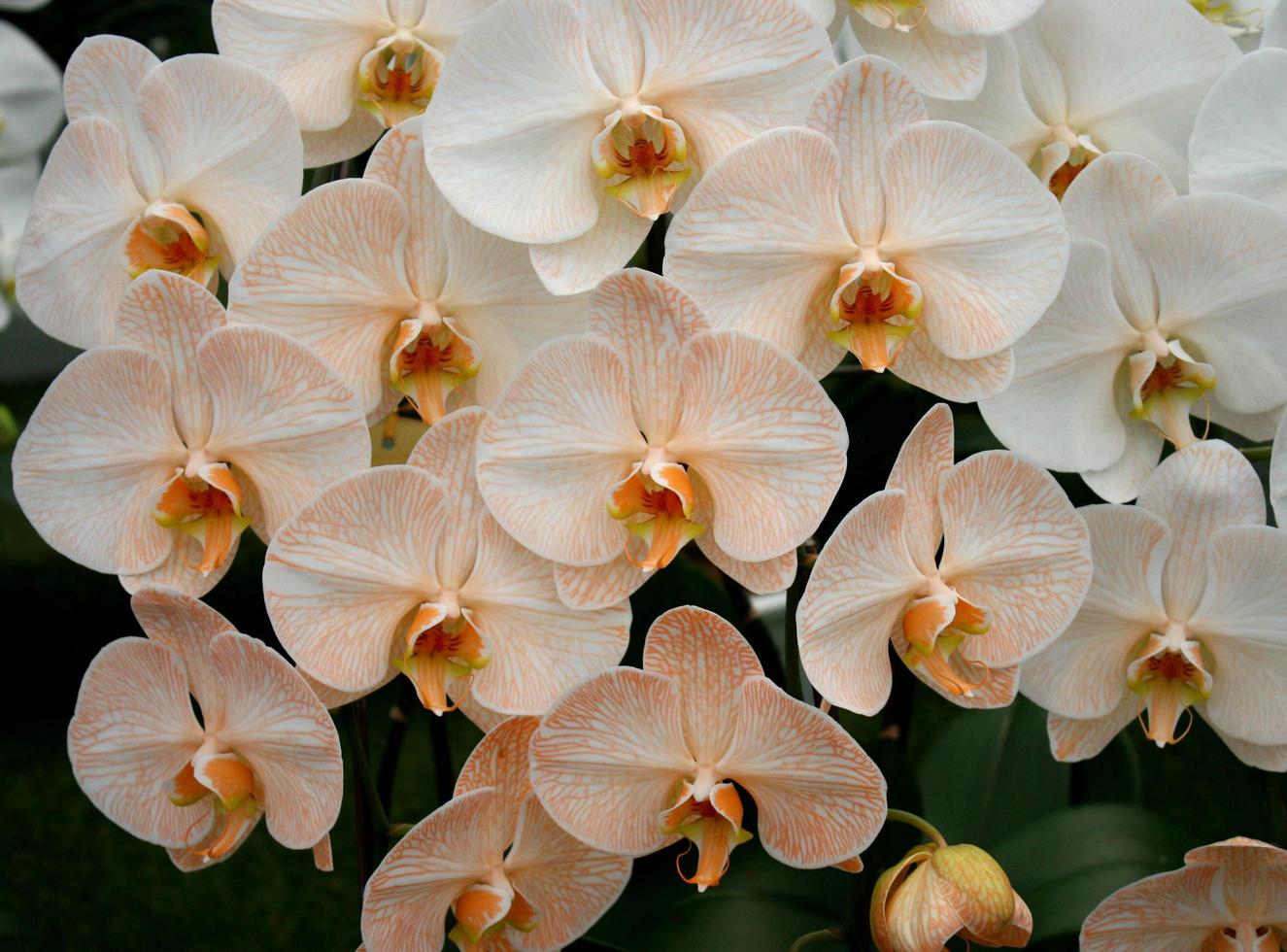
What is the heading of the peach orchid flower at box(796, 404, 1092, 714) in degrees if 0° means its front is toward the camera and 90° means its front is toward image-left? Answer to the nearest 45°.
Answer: approximately 315°
